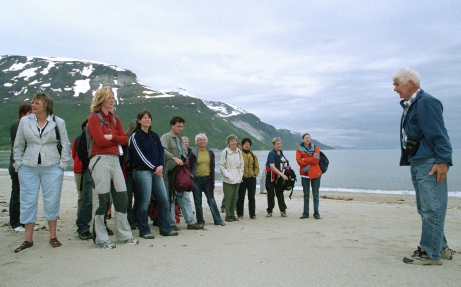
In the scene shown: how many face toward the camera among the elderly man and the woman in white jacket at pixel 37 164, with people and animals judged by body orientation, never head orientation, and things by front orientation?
1

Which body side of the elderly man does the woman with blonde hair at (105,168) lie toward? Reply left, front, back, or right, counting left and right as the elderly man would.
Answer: front

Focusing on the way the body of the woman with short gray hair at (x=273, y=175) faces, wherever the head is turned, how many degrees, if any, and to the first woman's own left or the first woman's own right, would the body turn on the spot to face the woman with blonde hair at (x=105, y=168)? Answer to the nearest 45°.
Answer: approximately 90° to the first woman's own right

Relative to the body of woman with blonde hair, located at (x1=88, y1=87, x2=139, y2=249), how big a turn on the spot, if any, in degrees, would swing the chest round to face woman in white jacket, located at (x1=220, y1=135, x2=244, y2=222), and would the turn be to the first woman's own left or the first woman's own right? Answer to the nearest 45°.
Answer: approximately 90° to the first woman's own left

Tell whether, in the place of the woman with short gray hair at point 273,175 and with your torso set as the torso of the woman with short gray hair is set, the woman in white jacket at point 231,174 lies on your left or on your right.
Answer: on your right

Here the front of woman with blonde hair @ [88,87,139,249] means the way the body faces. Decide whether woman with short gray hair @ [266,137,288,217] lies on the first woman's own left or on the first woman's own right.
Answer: on the first woman's own left

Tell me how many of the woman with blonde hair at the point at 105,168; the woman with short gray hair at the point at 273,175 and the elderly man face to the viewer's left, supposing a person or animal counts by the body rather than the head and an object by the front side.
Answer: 1

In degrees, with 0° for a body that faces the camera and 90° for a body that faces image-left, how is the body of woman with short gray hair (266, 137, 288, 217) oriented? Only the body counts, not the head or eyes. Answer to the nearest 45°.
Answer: approximately 315°

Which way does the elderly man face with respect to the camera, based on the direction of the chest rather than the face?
to the viewer's left

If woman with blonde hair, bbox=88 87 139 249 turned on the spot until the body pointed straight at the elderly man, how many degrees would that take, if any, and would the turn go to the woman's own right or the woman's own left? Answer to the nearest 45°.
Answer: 0° — they already face them

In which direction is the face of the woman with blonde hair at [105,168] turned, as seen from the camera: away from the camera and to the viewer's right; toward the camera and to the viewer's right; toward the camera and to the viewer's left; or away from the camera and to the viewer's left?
toward the camera and to the viewer's right
